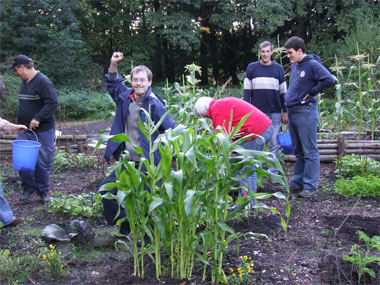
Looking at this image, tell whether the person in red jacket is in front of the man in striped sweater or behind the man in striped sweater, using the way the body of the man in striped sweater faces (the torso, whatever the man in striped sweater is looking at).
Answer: in front

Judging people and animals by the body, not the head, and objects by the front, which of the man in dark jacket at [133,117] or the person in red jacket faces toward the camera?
the man in dark jacket

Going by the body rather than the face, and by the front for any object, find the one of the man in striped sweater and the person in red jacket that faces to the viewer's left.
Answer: the person in red jacket

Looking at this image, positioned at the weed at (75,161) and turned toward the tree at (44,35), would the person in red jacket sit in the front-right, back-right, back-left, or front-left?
back-right

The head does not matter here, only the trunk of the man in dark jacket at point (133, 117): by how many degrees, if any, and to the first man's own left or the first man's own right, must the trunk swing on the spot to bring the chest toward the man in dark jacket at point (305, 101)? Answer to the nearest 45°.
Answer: approximately 135° to the first man's own left

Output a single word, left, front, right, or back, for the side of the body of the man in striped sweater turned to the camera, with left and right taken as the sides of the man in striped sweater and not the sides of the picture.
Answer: front

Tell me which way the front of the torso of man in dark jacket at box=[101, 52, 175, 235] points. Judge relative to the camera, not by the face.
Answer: toward the camera

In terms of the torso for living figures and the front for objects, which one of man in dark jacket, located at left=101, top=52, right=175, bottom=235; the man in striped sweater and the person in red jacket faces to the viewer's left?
the person in red jacket

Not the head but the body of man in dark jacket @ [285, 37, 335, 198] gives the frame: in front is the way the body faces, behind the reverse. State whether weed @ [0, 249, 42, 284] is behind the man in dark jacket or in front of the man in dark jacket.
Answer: in front

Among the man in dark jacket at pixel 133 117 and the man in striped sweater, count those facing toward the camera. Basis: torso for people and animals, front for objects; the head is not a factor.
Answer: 2

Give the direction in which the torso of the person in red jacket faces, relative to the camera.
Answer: to the viewer's left

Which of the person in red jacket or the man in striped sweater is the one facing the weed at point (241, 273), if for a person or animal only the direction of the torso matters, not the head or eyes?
the man in striped sweater

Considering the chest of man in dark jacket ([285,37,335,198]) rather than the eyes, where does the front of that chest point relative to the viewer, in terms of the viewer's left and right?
facing the viewer and to the left of the viewer

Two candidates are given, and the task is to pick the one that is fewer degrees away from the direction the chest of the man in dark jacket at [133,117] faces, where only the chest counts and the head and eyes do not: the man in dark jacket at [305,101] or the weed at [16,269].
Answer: the weed

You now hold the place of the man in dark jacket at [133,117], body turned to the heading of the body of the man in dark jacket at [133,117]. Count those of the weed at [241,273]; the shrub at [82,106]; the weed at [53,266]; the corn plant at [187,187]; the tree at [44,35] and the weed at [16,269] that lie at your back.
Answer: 2
